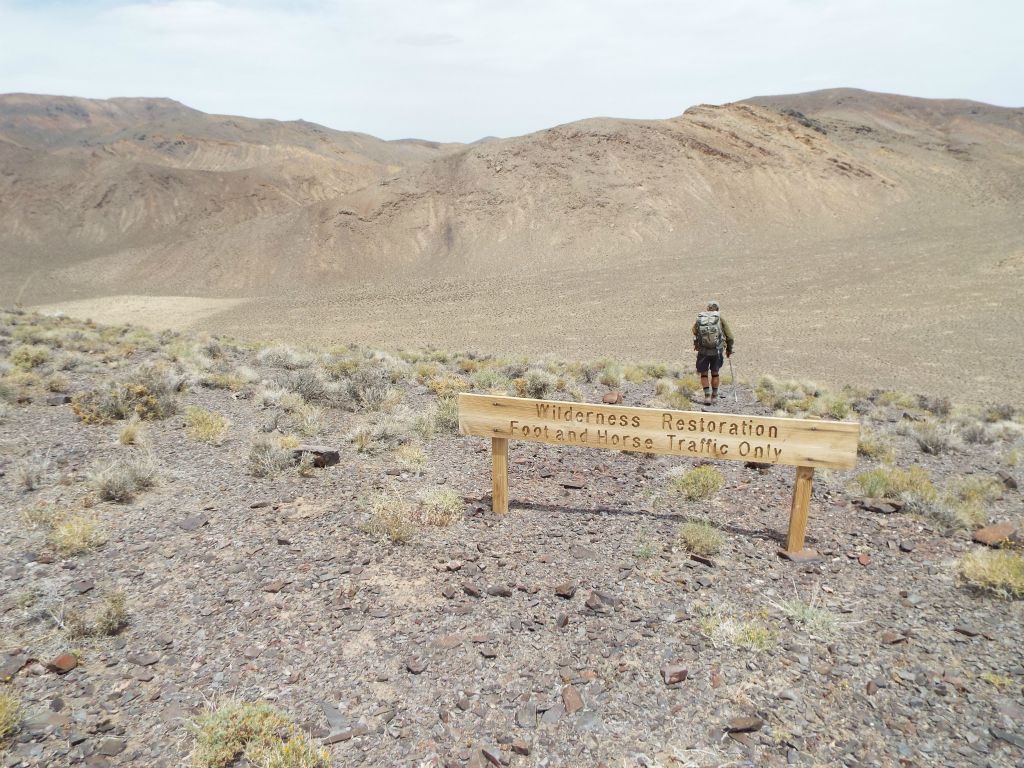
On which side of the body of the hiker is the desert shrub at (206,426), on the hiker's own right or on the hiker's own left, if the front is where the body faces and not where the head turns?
on the hiker's own left

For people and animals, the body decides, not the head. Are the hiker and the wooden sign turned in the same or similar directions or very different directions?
very different directions

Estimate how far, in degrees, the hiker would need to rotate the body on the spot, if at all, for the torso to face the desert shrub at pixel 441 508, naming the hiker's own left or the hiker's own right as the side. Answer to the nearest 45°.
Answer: approximately 180°

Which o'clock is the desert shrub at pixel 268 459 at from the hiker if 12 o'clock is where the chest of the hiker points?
The desert shrub is roughly at 7 o'clock from the hiker.

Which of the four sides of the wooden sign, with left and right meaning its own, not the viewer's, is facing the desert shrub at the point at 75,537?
right

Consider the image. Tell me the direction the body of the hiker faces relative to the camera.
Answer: away from the camera

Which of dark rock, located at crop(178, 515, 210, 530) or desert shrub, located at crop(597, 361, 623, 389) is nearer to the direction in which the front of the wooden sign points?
the dark rock

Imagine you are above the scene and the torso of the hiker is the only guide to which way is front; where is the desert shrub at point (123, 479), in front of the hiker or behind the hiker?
behind

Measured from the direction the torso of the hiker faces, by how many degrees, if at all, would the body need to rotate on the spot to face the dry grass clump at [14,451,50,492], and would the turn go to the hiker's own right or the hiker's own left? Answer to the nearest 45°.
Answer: approximately 135° to the hiker's own left

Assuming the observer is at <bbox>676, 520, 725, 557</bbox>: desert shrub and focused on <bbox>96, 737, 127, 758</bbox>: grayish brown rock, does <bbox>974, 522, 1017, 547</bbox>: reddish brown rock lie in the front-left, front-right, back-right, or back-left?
back-left

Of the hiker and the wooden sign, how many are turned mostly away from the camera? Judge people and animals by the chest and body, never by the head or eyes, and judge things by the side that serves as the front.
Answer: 1

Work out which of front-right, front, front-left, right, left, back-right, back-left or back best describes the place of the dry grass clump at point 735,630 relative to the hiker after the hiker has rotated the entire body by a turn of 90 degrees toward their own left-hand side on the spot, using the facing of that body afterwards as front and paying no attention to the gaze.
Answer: left

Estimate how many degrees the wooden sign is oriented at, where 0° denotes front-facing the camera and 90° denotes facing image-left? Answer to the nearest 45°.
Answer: approximately 0°

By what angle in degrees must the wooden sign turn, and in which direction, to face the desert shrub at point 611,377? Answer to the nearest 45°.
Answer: approximately 180°
